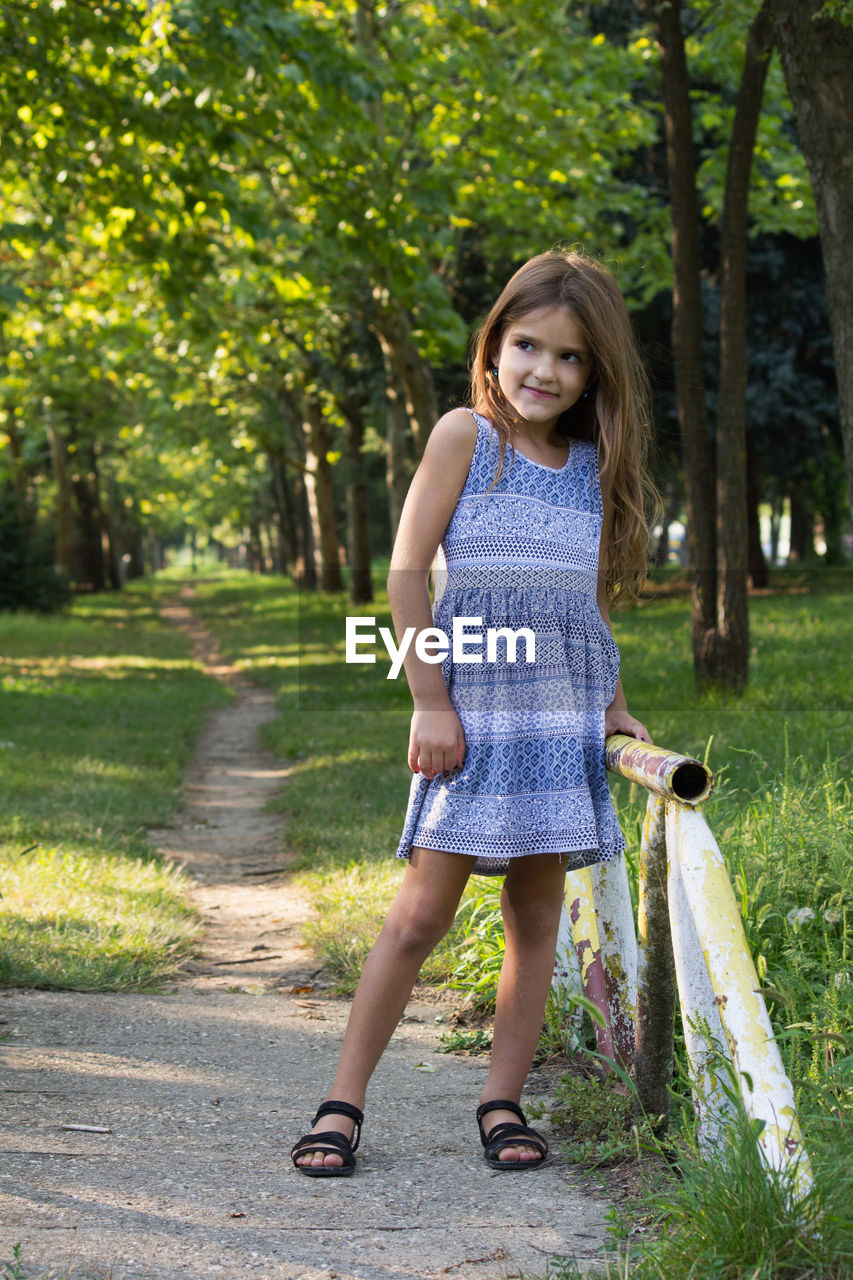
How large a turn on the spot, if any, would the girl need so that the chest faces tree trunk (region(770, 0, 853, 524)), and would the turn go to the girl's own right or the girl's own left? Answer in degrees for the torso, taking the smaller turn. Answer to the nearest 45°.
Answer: approximately 135° to the girl's own left

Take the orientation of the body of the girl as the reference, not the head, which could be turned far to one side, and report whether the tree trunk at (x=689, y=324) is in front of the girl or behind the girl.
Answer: behind

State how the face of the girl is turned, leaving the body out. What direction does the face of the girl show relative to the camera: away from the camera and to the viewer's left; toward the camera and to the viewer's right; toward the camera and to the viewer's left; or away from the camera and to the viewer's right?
toward the camera and to the viewer's right

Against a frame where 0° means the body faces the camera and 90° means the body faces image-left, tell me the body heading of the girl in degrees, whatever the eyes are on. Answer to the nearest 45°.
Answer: approximately 0°

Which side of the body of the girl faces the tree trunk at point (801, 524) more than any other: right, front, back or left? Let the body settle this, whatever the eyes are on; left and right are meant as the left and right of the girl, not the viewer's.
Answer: back

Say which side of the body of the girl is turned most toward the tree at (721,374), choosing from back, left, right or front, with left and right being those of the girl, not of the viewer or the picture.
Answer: back

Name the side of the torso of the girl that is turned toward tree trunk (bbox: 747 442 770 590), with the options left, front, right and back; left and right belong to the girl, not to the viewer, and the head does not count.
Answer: back
